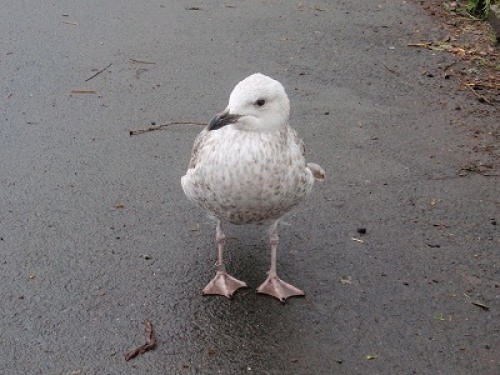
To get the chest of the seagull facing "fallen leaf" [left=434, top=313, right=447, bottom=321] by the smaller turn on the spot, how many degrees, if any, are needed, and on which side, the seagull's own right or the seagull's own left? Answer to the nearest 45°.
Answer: approximately 90° to the seagull's own left

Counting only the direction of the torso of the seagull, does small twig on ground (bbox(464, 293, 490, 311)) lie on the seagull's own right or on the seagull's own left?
on the seagull's own left

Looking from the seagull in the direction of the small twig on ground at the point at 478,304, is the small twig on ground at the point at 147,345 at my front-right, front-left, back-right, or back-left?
back-right

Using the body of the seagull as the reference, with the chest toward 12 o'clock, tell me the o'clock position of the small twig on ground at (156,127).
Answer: The small twig on ground is roughly at 5 o'clock from the seagull.

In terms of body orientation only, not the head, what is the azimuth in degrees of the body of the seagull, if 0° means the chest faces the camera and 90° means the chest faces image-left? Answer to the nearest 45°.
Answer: approximately 0°

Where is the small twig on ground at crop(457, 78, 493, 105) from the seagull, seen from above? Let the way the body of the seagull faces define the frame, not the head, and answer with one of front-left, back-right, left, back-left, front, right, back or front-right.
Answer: back-left

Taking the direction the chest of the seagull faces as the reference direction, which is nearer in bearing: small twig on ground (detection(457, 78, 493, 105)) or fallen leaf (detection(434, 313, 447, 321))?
the fallen leaf
